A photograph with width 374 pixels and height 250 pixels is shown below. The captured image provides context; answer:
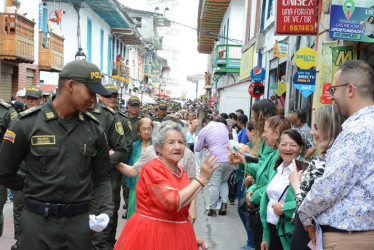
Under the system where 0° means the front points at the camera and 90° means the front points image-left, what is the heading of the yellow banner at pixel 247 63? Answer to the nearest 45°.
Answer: approximately 45°

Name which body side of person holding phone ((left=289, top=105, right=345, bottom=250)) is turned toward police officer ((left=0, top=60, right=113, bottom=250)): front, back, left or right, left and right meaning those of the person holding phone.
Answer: front

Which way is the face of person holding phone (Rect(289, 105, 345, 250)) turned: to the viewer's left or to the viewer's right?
to the viewer's left

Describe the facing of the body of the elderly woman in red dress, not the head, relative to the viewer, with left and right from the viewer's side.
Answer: facing the viewer and to the right of the viewer

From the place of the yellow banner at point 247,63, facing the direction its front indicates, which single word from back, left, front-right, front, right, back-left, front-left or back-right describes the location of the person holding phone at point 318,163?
front-left

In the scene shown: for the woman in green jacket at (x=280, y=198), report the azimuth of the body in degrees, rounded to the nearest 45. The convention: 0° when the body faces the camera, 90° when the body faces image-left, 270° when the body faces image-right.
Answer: approximately 45°

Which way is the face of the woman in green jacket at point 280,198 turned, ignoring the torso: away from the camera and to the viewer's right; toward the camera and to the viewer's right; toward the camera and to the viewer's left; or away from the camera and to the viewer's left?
toward the camera and to the viewer's left
